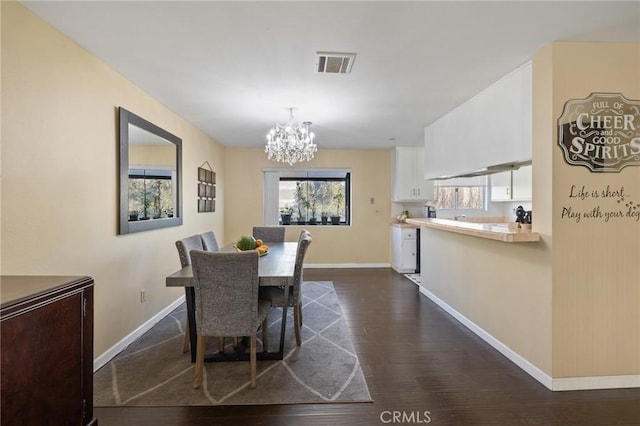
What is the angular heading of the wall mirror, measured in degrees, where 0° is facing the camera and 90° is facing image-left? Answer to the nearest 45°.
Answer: approximately 315°

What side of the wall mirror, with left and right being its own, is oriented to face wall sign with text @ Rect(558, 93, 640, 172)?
front

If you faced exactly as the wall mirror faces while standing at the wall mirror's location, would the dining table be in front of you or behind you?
in front

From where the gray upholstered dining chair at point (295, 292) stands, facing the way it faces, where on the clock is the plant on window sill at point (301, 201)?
The plant on window sill is roughly at 3 o'clock from the gray upholstered dining chair.

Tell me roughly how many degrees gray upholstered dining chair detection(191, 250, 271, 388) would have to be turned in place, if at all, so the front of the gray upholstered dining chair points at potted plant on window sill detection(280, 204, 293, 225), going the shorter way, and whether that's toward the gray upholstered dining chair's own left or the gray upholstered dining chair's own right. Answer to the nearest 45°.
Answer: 0° — it already faces it

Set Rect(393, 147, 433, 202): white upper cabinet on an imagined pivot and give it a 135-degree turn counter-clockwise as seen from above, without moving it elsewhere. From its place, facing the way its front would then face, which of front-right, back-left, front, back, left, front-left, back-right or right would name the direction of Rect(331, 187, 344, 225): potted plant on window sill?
back-left

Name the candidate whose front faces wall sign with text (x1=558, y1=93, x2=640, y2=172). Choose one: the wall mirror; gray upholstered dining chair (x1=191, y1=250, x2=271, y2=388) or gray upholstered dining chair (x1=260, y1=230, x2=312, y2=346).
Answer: the wall mirror

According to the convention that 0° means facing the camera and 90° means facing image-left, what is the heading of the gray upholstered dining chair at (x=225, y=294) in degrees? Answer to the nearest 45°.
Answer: approximately 180°

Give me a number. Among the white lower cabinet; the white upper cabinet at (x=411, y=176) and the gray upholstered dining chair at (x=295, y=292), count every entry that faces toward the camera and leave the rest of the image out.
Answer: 2

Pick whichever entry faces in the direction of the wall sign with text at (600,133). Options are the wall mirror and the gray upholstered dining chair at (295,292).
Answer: the wall mirror

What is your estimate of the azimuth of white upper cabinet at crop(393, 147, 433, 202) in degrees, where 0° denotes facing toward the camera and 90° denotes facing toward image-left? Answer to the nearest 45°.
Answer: approximately 0°

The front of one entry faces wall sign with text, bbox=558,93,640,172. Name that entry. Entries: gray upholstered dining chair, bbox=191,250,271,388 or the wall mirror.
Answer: the wall mirror

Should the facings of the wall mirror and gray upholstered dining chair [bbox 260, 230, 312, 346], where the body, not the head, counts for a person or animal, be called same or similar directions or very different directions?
very different directions

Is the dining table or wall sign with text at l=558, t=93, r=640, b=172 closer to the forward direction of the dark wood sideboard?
the wall sign with text
